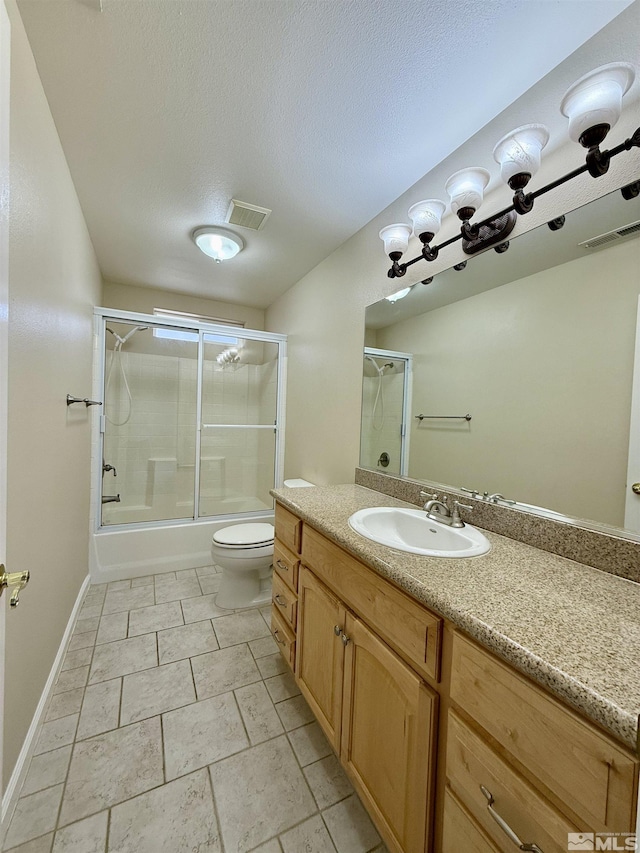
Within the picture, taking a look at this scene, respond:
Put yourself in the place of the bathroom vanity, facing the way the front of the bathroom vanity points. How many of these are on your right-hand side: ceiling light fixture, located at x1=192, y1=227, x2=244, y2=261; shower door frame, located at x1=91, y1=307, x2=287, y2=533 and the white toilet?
3

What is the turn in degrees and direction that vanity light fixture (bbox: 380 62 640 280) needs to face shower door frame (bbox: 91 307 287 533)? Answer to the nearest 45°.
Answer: approximately 45° to its right

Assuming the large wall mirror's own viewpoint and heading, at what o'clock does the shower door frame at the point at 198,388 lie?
The shower door frame is roughly at 2 o'clock from the large wall mirror.

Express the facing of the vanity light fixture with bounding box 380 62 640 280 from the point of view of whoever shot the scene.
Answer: facing the viewer and to the left of the viewer

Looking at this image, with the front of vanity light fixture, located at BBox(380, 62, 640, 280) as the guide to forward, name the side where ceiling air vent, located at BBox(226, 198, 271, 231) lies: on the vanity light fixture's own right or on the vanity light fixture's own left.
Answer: on the vanity light fixture's own right

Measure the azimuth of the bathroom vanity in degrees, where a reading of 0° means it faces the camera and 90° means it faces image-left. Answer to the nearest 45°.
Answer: approximately 45°
